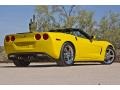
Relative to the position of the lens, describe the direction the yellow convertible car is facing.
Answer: facing away from the viewer and to the right of the viewer
